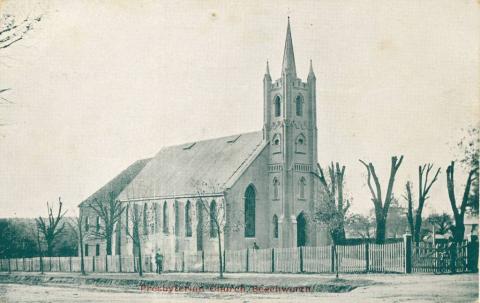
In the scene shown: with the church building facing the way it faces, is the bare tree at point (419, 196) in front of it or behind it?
in front

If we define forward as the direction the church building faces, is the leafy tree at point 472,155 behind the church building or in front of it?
in front

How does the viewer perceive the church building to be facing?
facing the viewer and to the right of the viewer
